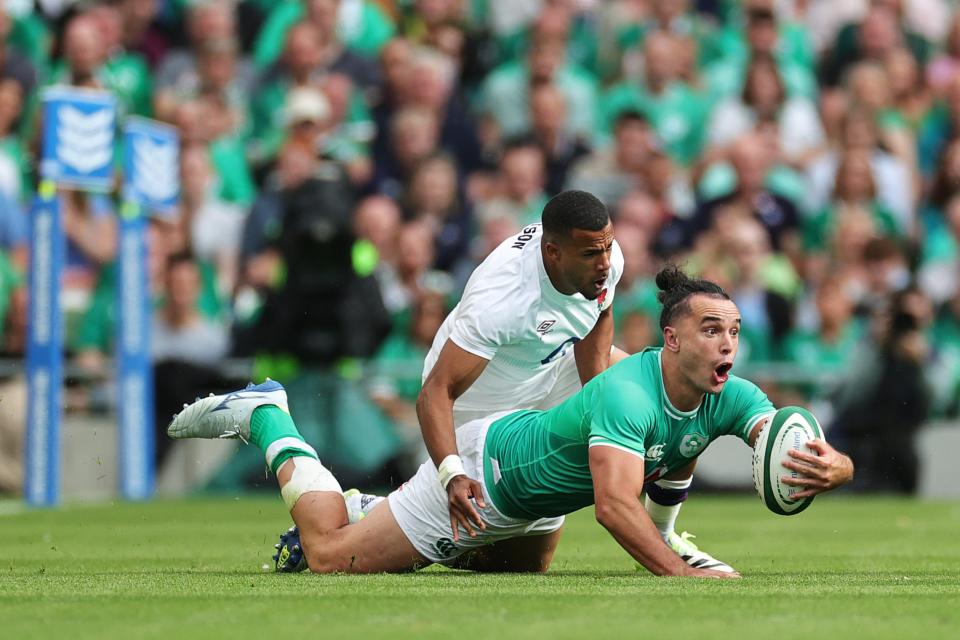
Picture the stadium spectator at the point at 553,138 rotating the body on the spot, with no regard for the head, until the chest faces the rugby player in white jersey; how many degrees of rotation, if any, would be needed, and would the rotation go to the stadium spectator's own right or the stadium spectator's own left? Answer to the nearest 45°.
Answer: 0° — they already face them

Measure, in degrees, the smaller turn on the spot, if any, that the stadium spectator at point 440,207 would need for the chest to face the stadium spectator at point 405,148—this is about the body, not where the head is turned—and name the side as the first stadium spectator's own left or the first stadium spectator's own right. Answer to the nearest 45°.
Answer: approximately 135° to the first stadium spectator's own right

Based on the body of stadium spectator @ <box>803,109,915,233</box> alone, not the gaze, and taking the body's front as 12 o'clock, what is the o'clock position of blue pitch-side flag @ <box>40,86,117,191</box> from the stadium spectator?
The blue pitch-side flag is roughly at 2 o'clock from the stadium spectator.

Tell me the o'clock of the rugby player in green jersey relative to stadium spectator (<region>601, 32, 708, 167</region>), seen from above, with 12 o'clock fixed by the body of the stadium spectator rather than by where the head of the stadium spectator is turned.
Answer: The rugby player in green jersey is roughly at 12 o'clock from the stadium spectator.

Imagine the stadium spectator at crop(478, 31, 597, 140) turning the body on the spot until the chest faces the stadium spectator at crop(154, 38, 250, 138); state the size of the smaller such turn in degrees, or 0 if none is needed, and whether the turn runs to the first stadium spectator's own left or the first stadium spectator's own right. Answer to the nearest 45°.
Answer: approximately 90° to the first stadium spectator's own right

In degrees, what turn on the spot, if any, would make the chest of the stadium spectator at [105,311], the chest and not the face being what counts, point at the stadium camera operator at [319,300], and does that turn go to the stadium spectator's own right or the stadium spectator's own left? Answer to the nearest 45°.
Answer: approximately 45° to the stadium spectator's own left

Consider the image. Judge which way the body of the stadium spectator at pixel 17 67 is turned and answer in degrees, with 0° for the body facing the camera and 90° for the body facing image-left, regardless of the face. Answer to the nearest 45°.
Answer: approximately 0°

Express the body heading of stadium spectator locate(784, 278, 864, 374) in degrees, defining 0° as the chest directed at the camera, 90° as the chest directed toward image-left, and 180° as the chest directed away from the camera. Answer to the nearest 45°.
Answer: approximately 0°
